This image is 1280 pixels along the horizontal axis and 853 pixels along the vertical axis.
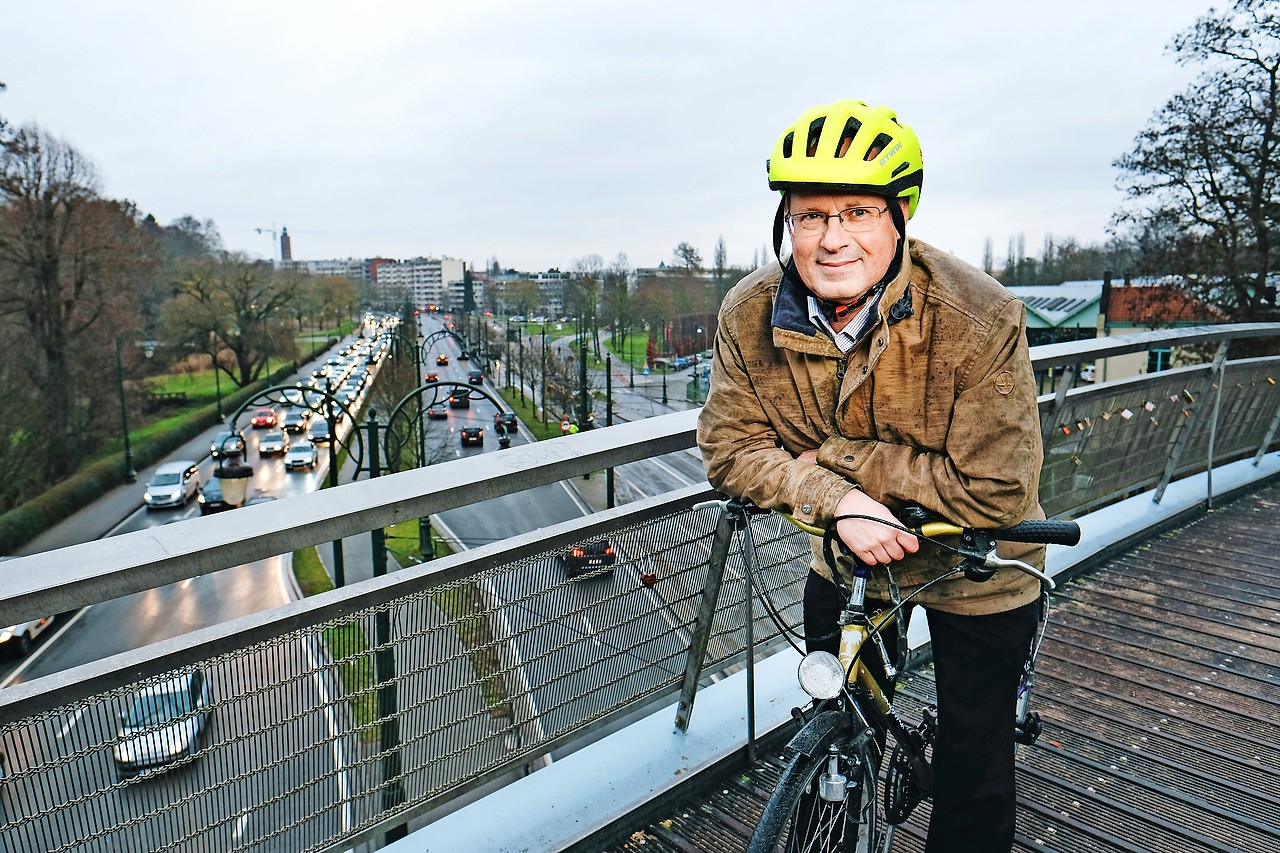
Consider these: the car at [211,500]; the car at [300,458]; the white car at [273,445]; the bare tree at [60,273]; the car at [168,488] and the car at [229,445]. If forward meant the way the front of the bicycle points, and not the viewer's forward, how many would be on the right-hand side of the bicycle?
6

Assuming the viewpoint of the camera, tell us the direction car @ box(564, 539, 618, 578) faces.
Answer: facing away from the viewer

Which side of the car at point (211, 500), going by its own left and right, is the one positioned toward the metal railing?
front

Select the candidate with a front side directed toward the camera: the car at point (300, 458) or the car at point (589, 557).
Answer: the car at point (300, 458)

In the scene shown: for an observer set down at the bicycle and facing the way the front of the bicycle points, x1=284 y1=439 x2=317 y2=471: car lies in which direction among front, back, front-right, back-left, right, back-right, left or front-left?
right

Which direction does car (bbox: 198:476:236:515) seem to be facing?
toward the camera

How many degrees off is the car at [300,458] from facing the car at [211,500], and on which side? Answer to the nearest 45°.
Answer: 0° — it already faces it

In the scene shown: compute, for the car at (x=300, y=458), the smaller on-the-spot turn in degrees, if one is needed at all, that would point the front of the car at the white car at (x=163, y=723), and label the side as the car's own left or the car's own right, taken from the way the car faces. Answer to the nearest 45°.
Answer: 0° — it already faces it

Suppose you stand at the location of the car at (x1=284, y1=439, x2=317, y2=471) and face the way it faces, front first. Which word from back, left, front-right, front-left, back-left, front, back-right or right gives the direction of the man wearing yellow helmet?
front

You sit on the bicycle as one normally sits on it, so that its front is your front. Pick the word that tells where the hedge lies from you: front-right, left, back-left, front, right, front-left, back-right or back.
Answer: right

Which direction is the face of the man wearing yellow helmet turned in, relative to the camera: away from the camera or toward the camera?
toward the camera

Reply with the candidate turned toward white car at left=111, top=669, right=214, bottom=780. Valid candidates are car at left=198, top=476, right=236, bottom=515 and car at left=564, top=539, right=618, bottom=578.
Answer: car at left=198, top=476, right=236, bottom=515

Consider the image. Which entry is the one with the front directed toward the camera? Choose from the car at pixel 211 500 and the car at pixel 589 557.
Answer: the car at pixel 211 500

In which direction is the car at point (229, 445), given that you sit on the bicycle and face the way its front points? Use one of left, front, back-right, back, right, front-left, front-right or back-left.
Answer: right

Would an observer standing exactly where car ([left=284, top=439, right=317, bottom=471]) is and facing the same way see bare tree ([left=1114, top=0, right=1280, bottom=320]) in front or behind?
in front

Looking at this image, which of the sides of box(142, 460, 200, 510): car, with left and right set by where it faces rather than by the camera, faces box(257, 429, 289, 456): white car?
back

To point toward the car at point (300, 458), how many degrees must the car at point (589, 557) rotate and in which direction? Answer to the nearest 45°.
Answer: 0° — it already faces it

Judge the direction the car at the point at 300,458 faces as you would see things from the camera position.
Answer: facing the viewer

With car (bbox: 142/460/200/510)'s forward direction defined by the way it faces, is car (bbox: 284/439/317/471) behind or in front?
behind
